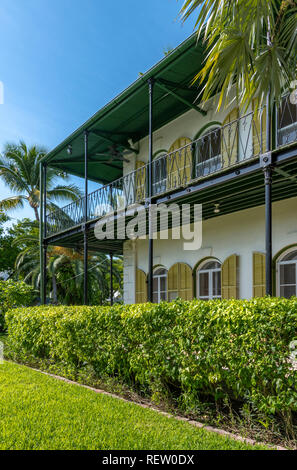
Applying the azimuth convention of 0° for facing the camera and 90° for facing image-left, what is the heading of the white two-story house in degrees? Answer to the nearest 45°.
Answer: approximately 45°

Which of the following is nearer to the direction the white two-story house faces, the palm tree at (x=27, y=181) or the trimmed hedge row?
the trimmed hedge row

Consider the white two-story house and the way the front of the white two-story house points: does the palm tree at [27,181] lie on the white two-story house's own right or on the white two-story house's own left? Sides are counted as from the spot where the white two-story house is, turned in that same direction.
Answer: on the white two-story house's own right

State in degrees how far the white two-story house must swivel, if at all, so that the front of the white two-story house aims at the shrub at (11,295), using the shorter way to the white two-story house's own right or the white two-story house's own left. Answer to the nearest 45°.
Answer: approximately 45° to the white two-story house's own right

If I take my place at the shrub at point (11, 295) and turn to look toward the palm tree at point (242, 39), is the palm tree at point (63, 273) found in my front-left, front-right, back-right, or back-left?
back-left

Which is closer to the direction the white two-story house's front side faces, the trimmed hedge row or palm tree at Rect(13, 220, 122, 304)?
the trimmed hedge row

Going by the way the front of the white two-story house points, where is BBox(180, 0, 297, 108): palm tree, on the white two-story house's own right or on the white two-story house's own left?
on the white two-story house's own left
